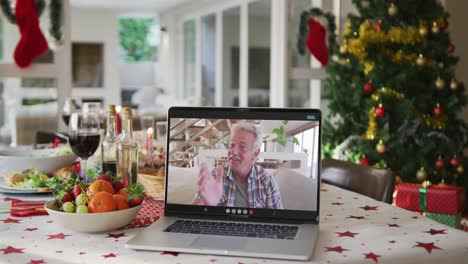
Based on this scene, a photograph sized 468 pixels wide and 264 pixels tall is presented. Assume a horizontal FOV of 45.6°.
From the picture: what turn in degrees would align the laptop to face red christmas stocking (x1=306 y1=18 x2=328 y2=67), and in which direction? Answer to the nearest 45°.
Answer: approximately 180°

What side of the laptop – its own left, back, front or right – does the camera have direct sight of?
front

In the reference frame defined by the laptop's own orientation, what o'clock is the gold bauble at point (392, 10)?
The gold bauble is roughly at 7 o'clock from the laptop.

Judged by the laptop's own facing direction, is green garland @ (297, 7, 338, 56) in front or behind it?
behind

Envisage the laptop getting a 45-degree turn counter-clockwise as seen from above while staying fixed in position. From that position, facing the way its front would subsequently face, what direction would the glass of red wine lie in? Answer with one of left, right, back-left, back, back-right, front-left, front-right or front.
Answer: back

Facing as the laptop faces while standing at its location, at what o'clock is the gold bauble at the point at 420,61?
The gold bauble is roughly at 7 o'clock from the laptop.

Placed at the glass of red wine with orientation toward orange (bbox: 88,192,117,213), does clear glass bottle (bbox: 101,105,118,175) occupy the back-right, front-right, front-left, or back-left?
back-left

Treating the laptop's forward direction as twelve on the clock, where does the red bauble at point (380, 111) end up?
The red bauble is roughly at 7 o'clock from the laptop.
